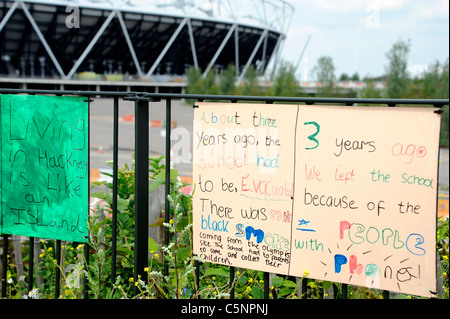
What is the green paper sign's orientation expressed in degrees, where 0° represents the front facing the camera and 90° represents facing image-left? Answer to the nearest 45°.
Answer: approximately 0°

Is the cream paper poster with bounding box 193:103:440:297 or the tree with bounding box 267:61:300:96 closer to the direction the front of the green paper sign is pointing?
the cream paper poster

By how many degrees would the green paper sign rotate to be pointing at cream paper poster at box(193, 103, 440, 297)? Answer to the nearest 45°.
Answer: approximately 45° to its left

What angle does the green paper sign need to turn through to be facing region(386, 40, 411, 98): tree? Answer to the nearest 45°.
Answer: approximately 135° to its left

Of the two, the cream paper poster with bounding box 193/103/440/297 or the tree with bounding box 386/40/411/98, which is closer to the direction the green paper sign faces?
the cream paper poster

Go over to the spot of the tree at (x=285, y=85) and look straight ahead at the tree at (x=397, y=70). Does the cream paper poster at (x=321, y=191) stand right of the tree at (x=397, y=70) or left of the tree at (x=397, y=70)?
right

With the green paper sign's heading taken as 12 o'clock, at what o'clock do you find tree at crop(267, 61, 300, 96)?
The tree is roughly at 7 o'clock from the green paper sign.
